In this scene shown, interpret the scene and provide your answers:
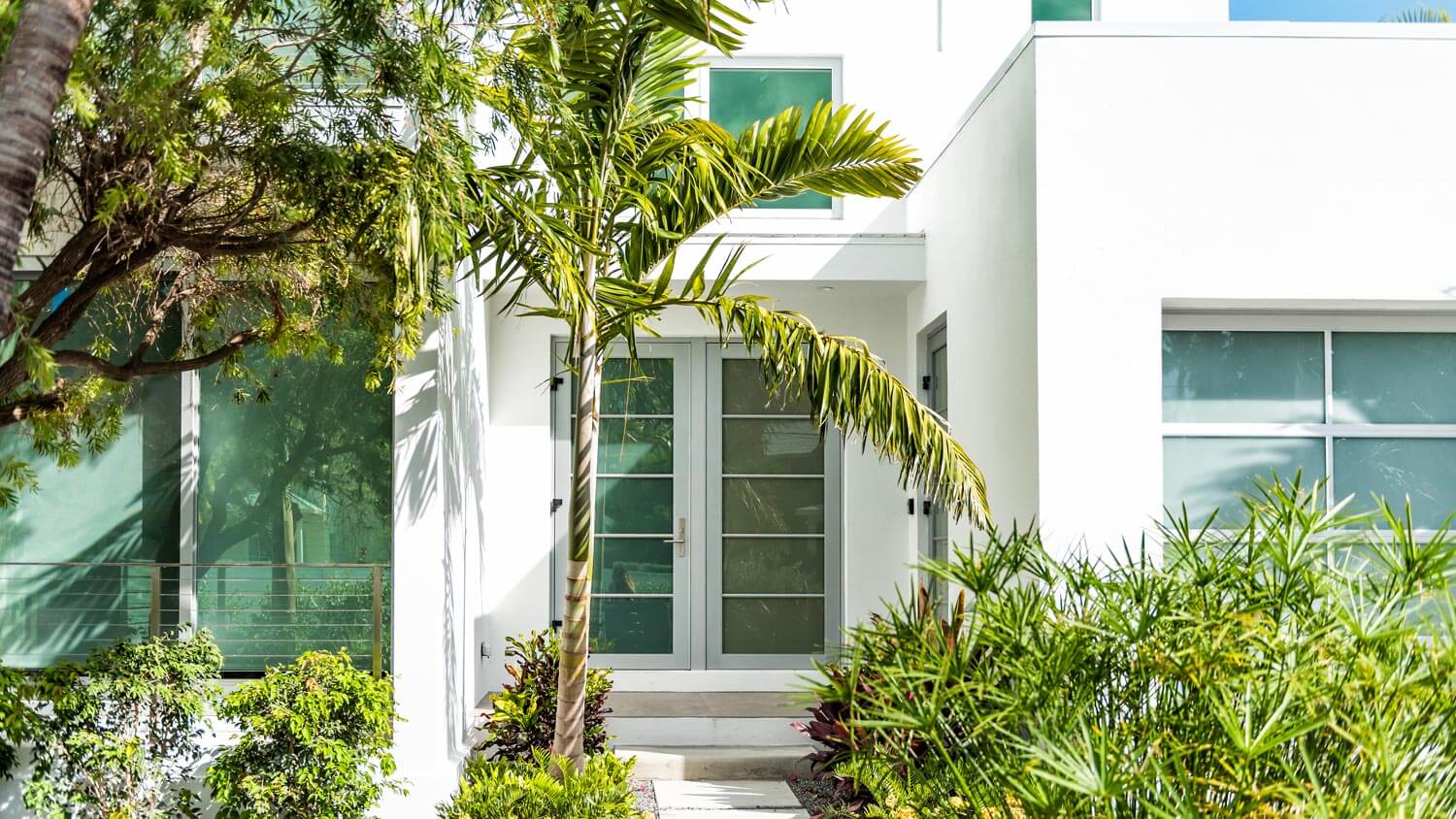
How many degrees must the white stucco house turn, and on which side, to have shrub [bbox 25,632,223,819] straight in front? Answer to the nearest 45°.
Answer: approximately 90° to its right

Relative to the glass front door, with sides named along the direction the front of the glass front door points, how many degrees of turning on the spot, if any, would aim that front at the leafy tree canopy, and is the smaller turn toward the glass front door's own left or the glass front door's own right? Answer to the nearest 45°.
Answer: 0° — it already faces it

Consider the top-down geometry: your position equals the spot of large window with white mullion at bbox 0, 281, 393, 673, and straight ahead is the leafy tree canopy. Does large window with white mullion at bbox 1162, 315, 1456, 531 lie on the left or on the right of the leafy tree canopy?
left

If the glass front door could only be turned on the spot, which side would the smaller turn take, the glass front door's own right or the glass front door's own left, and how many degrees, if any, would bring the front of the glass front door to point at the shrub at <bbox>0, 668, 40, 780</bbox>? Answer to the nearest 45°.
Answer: approximately 45° to the glass front door's own right

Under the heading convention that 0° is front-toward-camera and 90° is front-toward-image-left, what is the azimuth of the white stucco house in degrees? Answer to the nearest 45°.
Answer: approximately 0°

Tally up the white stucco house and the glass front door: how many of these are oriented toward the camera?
2
